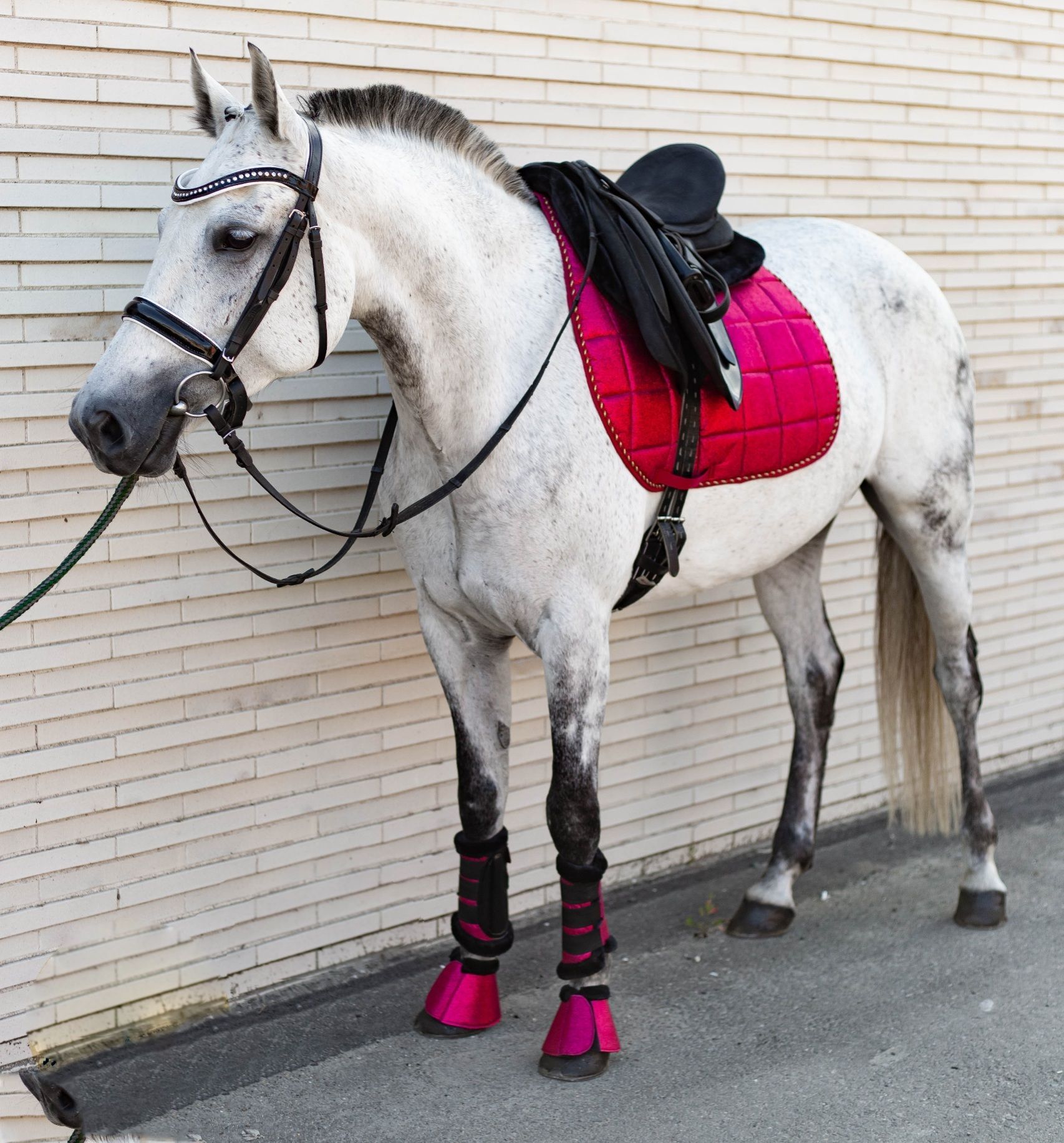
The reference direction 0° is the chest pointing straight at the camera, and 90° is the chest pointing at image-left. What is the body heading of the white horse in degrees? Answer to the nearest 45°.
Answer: approximately 45°
